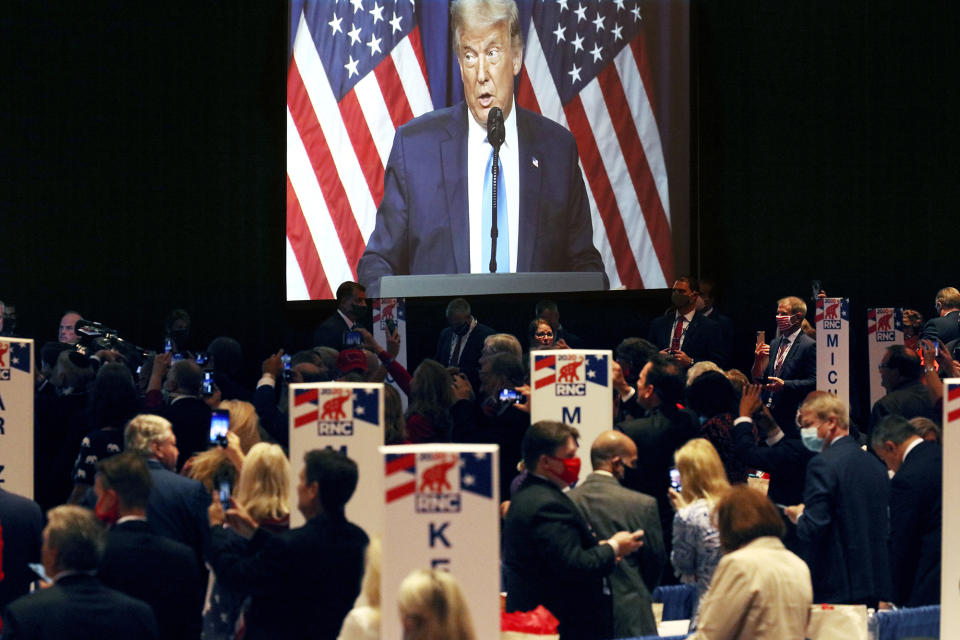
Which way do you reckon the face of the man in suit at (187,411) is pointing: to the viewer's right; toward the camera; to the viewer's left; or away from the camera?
away from the camera

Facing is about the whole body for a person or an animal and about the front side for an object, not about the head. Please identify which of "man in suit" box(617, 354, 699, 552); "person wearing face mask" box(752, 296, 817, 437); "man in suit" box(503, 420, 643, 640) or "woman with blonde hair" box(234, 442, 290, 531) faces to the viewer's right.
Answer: "man in suit" box(503, 420, 643, 640)

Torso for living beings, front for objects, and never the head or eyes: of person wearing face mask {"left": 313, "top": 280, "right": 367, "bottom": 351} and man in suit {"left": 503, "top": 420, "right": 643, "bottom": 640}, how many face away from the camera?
0

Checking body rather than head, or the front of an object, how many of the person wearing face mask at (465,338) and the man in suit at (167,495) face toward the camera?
1

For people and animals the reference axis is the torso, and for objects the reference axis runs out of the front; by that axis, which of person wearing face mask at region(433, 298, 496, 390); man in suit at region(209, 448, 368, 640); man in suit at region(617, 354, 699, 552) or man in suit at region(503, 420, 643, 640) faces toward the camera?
the person wearing face mask

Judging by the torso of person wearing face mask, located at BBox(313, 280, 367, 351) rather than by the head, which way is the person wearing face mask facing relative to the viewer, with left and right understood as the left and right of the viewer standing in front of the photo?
facing the viewer and to the right of the viewer

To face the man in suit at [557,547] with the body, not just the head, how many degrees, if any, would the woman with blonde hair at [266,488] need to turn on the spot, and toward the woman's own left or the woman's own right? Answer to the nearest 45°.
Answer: approximately 90° to the woman's own right

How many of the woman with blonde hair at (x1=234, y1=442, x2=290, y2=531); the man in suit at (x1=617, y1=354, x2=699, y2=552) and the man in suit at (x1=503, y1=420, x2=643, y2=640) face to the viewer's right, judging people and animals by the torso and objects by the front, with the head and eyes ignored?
1

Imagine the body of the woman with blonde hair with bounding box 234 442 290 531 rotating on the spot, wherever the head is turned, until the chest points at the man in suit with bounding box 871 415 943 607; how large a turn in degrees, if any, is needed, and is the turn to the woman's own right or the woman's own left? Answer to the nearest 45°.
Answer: approximately 90° to the woman's own right

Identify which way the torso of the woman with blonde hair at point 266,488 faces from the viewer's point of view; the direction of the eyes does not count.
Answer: away from the camera

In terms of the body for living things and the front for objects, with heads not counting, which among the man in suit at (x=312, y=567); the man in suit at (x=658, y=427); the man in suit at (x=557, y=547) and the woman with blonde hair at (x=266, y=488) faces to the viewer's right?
the man in suit at (x=557, y=547)

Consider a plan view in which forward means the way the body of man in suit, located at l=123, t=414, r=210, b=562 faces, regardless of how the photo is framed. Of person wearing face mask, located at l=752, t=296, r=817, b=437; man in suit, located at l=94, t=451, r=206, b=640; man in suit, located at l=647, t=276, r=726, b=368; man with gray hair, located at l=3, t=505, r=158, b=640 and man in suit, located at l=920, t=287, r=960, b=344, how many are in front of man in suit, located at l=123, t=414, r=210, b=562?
3

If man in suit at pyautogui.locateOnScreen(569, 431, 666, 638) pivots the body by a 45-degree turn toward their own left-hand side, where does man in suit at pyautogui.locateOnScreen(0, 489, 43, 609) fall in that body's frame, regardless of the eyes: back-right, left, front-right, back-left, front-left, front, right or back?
left
